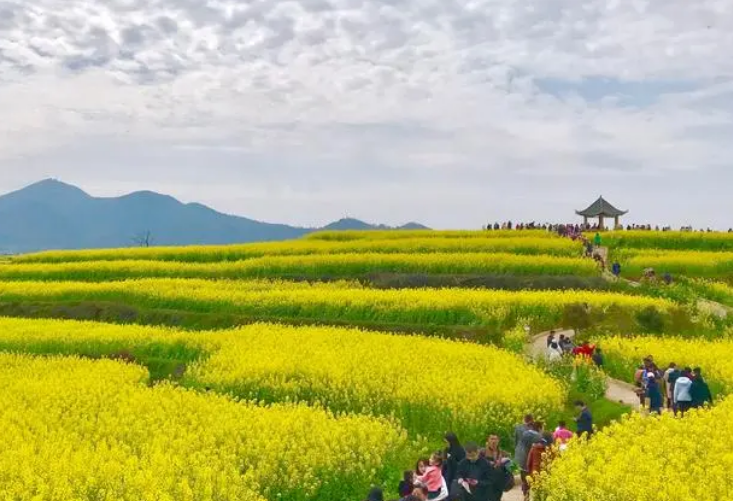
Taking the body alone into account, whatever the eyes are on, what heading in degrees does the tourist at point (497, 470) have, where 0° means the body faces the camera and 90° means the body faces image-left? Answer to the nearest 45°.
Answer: approximately 0°

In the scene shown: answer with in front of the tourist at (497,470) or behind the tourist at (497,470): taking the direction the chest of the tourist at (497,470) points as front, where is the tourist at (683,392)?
behind

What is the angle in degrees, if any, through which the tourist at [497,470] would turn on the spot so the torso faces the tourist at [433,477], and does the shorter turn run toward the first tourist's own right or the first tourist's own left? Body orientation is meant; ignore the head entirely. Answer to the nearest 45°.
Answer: approximately 45° to the first tourist's own right

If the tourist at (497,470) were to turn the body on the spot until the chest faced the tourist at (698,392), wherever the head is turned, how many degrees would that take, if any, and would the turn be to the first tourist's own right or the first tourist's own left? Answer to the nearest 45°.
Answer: approximately 135° to the first tourist's own left

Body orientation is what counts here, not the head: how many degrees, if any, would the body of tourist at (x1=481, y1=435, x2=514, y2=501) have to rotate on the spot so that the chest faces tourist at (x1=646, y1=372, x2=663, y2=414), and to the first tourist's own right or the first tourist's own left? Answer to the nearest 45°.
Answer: approximately 135° to the first tourist's own left

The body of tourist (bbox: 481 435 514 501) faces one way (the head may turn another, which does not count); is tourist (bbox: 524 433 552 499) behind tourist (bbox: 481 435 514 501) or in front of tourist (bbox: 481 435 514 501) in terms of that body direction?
behind

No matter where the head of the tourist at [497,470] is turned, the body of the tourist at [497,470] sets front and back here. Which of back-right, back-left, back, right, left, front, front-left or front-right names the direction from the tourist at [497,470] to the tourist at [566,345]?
back

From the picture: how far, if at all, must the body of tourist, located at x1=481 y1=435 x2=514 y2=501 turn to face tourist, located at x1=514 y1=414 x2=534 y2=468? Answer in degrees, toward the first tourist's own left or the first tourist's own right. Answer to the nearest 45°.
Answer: approximately 180°

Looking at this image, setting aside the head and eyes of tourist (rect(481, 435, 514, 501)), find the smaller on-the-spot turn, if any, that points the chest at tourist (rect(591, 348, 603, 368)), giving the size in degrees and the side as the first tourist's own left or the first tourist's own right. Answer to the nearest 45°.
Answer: approximately 180°
